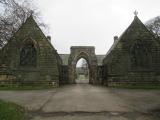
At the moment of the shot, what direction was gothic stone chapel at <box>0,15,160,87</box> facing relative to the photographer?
facing the viewer

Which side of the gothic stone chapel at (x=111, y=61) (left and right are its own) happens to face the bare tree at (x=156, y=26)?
back
